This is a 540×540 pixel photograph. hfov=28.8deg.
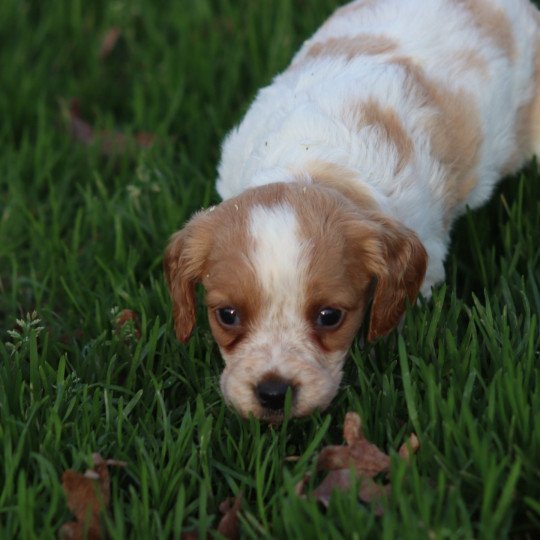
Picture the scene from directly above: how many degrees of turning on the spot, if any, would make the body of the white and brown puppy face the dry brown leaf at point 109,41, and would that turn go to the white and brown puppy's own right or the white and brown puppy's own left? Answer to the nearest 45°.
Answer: approximately 90° to the white and brown puppy's own right

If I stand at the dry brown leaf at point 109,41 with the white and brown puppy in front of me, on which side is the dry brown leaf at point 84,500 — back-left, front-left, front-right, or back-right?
front-right

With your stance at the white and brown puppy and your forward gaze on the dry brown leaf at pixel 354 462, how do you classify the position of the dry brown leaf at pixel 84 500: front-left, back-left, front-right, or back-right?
front-right

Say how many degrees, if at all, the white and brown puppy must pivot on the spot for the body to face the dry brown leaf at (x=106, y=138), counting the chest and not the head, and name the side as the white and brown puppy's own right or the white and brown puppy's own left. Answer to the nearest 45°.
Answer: approximately 90° to the white and brown puppy's own right
